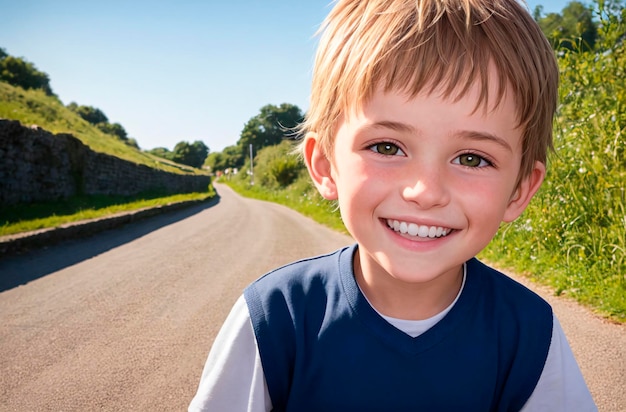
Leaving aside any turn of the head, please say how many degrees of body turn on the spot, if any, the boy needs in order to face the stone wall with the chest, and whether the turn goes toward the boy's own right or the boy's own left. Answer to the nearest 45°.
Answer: approximately 135° to the boy's own right

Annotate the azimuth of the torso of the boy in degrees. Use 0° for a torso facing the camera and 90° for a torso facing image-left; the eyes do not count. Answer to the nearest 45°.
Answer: approximately 0°

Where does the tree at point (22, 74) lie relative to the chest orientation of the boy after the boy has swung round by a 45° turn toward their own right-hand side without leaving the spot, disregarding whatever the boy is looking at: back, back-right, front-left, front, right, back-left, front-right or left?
right
